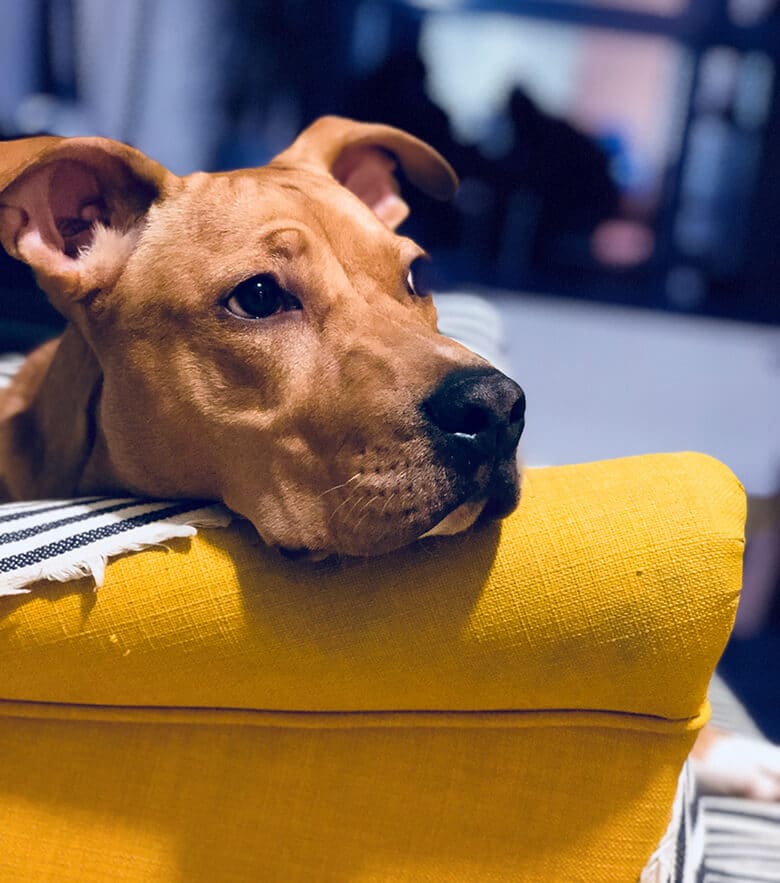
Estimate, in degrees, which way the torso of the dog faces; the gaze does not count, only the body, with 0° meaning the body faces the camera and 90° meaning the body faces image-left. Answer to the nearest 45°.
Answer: approximately 315°
